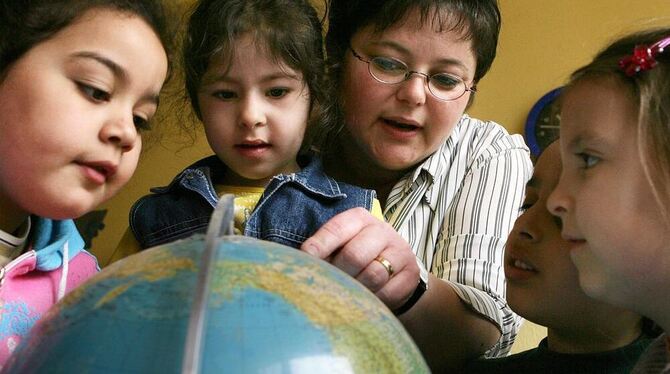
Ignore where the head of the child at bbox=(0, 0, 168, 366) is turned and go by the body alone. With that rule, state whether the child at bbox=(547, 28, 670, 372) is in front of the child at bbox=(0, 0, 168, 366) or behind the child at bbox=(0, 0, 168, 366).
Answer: in front

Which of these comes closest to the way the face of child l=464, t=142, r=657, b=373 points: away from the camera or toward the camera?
toward the camera

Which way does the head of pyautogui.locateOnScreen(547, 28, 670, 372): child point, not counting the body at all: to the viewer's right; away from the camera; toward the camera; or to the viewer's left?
to the viewer's left

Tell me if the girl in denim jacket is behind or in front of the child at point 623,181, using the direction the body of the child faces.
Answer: in front

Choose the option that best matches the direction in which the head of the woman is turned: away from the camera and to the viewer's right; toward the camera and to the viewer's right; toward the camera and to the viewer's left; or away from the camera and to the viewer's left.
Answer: toward the camera and to the viewer's left

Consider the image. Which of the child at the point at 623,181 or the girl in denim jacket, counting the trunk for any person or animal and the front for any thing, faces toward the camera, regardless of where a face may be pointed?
the girl in denim jacket

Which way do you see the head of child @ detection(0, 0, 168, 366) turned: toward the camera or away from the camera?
toward the camera

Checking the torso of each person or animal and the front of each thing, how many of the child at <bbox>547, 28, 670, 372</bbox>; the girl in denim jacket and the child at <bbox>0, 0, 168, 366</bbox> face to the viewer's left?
1

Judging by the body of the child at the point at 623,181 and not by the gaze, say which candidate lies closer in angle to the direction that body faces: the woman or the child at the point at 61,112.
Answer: the child

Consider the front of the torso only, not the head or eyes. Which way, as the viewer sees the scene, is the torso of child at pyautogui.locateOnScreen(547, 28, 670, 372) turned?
to the viewer's left

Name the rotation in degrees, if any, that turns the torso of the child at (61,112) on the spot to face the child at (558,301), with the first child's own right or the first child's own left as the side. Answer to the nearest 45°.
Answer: approximately 45° to the first child's own left

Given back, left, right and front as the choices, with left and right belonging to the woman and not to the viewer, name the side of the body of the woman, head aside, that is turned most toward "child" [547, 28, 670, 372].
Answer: left

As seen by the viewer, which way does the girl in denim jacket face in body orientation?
toward the camera

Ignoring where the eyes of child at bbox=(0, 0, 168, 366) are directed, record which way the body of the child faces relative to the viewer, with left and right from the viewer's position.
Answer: facing the viewer and to the right of the viewer
